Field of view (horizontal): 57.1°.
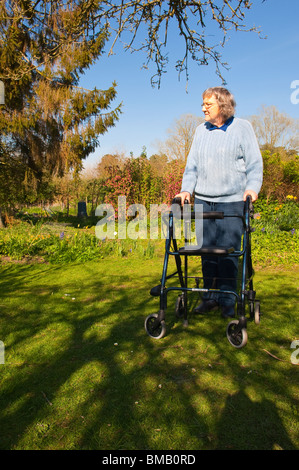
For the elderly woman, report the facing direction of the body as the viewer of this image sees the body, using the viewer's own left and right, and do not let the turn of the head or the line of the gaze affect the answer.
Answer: facing the viewer and to the left of the viewer

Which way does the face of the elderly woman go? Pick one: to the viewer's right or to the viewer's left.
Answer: to the viewer's left

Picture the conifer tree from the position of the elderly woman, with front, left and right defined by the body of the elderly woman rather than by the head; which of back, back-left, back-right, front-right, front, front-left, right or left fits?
right
